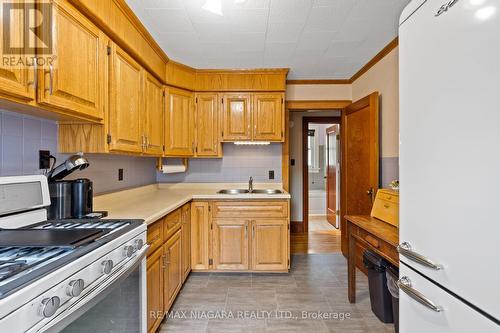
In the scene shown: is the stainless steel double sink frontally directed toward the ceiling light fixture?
yes

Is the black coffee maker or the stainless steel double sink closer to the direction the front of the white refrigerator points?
the black coffee maker

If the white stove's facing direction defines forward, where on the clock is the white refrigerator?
The white refrigerator is roughly at 12 o'clock from the white stove.

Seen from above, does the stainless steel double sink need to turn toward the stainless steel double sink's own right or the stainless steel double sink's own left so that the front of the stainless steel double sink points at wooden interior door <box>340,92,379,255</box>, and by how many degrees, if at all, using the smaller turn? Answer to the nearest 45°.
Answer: approximately 90° to the stainless steel double sink's own left

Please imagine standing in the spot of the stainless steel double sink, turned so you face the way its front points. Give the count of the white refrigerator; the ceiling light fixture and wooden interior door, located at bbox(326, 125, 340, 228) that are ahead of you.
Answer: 2

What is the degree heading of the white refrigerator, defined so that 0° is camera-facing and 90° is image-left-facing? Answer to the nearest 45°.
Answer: approximately 45°

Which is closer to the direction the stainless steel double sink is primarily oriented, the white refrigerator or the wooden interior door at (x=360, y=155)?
the white refrigerator

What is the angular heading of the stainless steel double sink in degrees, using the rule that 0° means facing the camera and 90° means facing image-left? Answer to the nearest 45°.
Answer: approximately 0°

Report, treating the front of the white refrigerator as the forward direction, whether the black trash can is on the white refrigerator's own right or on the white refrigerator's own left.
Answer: on the white refrigerator's own right

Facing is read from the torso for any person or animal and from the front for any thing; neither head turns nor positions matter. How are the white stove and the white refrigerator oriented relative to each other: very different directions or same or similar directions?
very different directions

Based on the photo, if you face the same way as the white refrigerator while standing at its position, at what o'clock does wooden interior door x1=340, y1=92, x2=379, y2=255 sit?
The wooden interior door is roughly at 4 o'clock from the white refrigerator.

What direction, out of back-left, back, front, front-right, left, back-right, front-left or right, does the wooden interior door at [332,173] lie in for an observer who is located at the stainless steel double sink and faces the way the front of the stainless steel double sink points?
back-left

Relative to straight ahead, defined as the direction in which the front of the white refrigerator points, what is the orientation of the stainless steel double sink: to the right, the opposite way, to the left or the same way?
to the left
